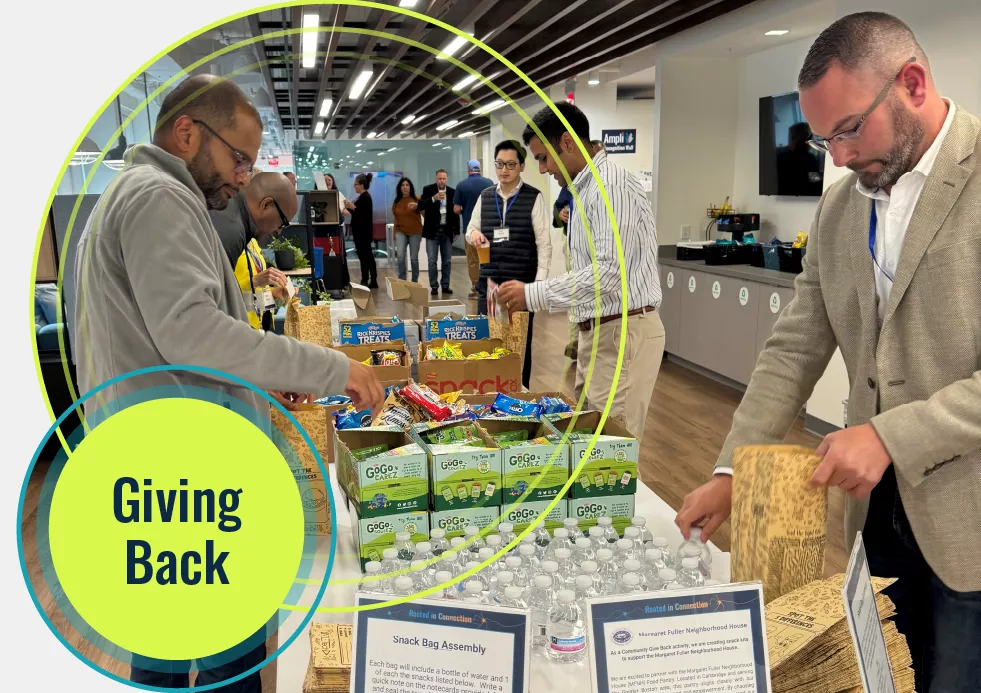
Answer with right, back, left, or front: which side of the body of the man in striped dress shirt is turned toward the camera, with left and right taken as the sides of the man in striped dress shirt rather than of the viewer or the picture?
left

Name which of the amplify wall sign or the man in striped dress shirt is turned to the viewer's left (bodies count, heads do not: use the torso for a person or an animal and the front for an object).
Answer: the man in striped dress shirt

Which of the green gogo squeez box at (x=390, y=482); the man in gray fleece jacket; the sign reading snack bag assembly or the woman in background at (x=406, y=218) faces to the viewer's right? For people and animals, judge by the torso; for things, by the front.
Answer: the man in gray fleece jacket

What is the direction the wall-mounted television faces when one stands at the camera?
facing the viewer and to the left of the viewer

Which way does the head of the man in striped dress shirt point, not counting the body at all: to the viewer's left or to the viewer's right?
to the viewer's left

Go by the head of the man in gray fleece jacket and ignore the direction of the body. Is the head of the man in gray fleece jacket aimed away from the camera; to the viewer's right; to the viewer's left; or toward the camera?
to the viewer's right

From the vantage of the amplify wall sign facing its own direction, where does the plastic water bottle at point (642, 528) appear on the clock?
The plastic water bottle is roughly at 12 o'clock from the amplify wall sign.

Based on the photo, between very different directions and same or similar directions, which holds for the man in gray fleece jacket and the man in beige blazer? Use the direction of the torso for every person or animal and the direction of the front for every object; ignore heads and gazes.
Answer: very different directions

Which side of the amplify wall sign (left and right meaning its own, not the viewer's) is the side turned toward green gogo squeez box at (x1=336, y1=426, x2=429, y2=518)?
front
